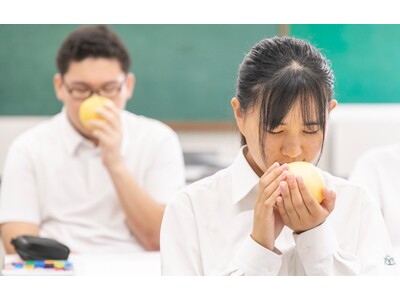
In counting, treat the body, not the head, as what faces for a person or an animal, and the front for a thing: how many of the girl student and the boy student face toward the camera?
2

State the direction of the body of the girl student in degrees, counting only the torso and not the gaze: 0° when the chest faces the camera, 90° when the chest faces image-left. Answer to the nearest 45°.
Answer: approximately 0°

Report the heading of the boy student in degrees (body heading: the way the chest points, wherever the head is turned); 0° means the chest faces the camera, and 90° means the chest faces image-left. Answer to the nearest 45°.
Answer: approximately 0°

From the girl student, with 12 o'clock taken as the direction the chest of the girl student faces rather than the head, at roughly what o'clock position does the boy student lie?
The boy student is roughly at 5 o'clock from the girl student.

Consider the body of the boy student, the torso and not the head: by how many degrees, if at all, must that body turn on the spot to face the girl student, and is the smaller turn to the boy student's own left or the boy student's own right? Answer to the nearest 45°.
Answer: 0° — they already face them

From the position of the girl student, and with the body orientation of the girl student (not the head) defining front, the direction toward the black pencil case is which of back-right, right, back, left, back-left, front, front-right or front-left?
back-right
